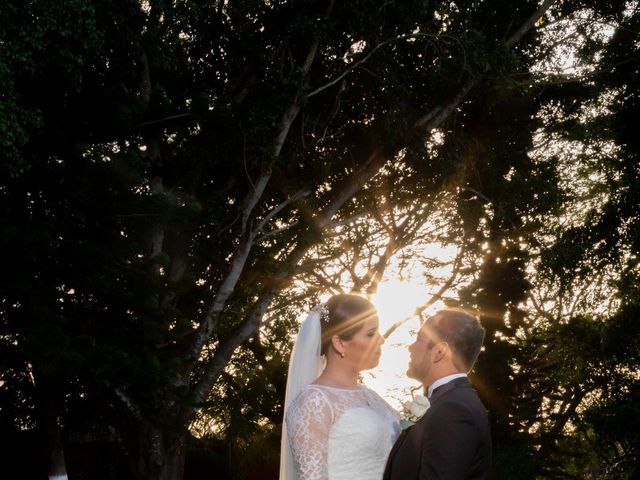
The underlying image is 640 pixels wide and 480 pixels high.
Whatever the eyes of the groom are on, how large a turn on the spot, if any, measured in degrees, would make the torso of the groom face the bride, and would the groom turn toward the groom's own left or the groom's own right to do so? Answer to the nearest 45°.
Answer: approximately 45° to the groom's own right

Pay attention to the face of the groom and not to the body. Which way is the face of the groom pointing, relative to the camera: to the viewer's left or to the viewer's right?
to the viewer's left

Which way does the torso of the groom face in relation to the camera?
to the viewer's left

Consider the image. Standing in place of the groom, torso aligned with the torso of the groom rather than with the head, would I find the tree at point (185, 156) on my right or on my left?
on my right

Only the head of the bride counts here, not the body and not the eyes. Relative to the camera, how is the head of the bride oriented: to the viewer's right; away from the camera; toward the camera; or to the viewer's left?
to the viewer's right
